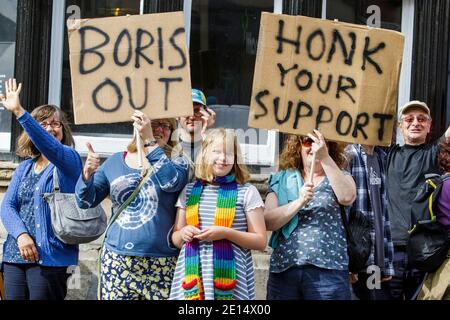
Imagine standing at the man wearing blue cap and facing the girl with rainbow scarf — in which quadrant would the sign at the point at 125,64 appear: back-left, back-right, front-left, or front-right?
front-right

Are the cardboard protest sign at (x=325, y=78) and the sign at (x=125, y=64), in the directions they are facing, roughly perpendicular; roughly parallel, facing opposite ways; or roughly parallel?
roughly parallel

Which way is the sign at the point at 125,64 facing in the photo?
toward the camera

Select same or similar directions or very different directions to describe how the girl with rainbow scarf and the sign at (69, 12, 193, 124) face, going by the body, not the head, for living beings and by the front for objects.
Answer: same or similar directions

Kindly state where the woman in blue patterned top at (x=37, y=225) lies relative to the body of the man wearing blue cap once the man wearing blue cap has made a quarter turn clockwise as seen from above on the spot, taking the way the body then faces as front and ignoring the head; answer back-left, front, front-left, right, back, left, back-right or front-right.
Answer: front

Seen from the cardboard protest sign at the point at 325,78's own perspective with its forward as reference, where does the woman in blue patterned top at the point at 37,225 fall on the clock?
The woman in blue patterned top is roughly at 3 o'clock from the cardboard protest sign.

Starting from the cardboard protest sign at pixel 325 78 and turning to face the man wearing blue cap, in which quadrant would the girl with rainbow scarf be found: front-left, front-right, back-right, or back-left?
front-left

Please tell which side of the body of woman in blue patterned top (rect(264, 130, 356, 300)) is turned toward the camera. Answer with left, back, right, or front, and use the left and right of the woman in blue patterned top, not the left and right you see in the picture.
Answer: front

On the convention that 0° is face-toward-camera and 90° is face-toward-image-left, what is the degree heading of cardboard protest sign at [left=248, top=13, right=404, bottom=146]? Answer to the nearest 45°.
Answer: approximately 0°

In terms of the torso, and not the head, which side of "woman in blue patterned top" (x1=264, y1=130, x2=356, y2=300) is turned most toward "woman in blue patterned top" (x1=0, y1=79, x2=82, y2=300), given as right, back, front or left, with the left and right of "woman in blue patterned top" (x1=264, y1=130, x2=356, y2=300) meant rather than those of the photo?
right

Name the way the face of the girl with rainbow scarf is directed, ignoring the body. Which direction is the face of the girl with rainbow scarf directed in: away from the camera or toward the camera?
toward the camera
